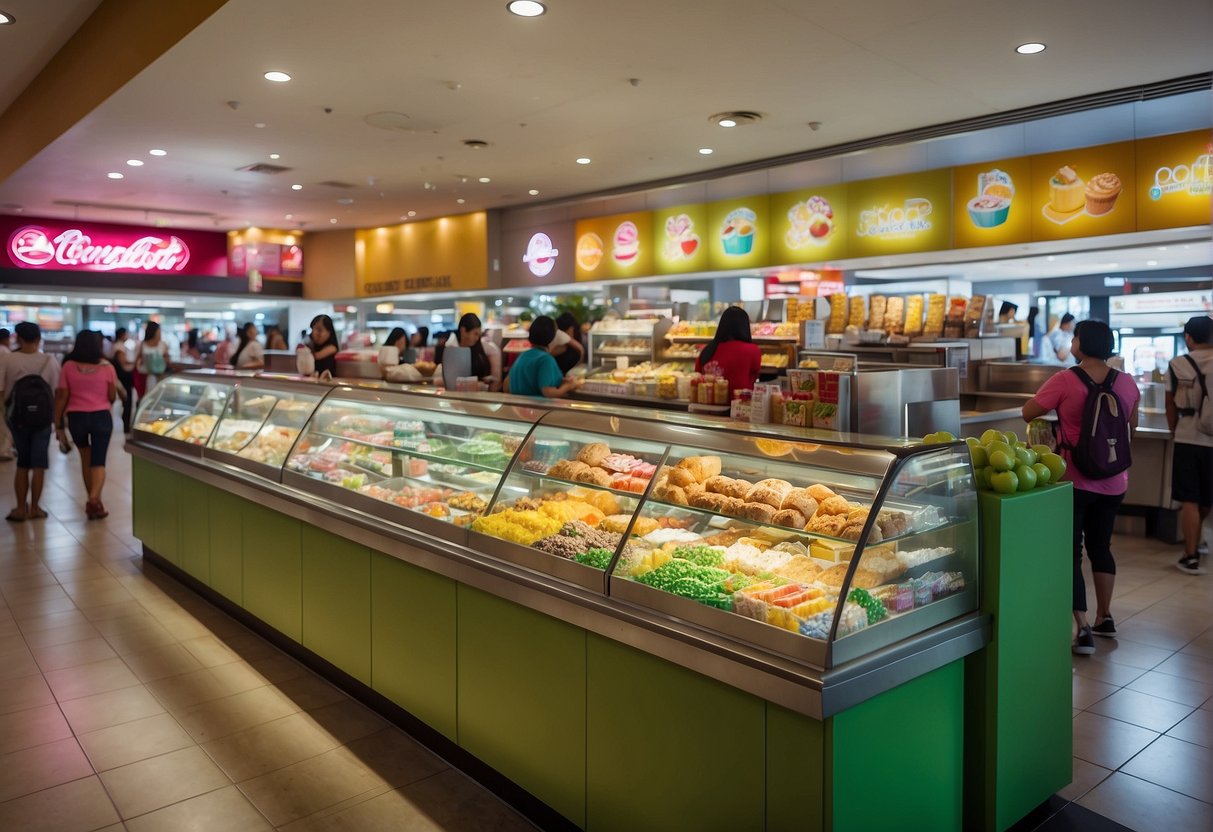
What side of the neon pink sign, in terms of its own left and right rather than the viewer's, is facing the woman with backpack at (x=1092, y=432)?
front

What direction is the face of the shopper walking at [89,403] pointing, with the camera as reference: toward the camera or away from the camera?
away from the camera

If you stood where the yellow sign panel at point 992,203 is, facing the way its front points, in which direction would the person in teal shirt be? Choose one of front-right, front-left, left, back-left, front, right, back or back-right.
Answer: front

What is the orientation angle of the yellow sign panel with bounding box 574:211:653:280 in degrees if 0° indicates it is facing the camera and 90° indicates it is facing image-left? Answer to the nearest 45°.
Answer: approximately 45°

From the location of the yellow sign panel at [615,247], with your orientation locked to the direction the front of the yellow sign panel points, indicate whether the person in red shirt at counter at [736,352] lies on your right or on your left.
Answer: on your left

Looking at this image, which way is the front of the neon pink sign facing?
toward the camera

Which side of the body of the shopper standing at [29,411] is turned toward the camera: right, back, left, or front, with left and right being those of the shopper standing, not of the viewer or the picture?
back

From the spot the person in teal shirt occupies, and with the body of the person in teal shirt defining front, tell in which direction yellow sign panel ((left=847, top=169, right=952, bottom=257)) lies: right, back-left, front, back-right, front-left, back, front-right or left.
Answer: front

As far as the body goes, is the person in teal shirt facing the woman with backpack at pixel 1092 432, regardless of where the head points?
no

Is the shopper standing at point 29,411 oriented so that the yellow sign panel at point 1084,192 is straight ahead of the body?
no

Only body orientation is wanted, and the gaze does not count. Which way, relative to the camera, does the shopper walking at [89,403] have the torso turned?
away from the camera

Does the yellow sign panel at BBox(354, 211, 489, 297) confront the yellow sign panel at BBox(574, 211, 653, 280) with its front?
no

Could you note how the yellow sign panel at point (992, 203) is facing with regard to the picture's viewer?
facing the viewer and to the left of the viewer

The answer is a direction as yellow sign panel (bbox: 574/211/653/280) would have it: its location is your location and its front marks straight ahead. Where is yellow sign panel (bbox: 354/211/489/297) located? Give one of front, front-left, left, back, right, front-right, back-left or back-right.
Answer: right

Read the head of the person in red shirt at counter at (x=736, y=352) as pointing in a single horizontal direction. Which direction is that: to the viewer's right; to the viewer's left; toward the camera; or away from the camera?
away from the camera

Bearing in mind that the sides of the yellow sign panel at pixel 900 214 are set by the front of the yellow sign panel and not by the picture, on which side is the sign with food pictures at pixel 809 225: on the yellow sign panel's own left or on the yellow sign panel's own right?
on the yellow sign panel's own right
